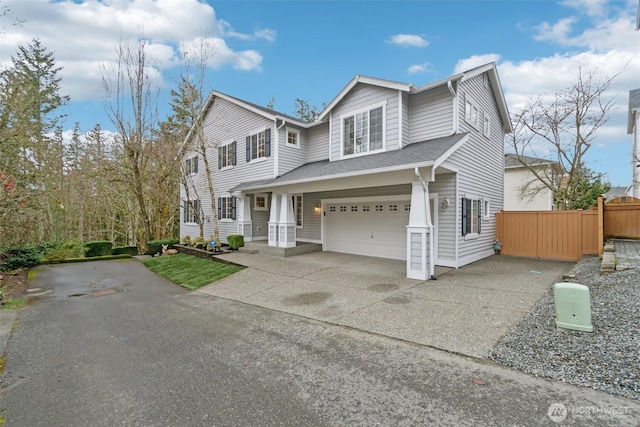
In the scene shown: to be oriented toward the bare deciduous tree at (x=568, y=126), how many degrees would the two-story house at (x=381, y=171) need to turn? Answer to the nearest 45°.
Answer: approximately 180°

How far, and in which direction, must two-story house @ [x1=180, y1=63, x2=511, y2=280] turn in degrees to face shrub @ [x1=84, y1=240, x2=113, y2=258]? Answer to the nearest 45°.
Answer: approximately 45° to its right

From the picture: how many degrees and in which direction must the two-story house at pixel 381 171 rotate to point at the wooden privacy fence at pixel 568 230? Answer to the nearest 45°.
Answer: approximately 135° to its left

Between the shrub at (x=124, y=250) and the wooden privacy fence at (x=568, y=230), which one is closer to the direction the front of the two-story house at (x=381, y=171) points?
the shrub

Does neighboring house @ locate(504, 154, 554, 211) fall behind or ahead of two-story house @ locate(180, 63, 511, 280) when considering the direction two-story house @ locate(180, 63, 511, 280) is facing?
behind

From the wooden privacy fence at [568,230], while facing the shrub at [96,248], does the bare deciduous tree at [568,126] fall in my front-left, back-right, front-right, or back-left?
back-right

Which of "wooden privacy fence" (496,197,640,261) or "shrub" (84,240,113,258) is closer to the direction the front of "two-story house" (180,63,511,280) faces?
the shrub

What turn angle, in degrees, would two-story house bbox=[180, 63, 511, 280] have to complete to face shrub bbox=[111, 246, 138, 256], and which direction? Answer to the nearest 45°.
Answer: approximately 45° to its right

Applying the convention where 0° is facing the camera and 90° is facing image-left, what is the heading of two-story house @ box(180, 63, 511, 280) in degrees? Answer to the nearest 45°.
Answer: approximately 45°

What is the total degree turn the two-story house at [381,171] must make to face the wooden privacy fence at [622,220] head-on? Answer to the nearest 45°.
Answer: approximately 135° to its left

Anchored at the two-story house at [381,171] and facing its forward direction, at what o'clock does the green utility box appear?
The green utility box is roughly at 10 o'clock from the two-story house.

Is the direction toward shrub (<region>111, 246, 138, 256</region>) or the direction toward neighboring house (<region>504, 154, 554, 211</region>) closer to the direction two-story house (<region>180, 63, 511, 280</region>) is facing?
the shrub
